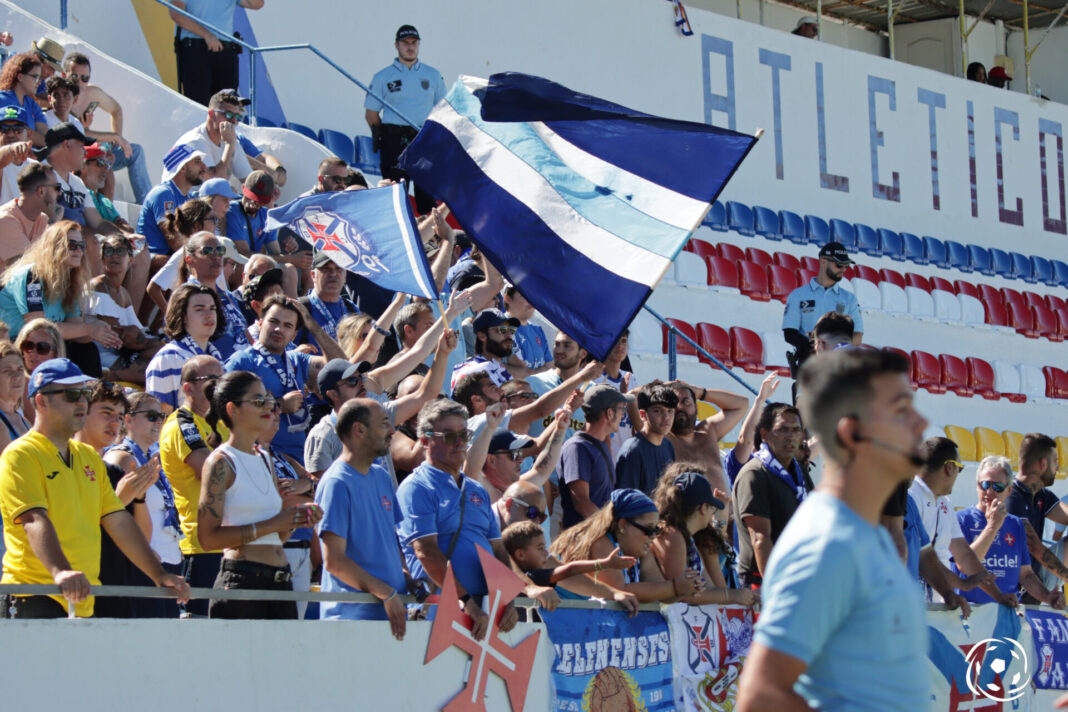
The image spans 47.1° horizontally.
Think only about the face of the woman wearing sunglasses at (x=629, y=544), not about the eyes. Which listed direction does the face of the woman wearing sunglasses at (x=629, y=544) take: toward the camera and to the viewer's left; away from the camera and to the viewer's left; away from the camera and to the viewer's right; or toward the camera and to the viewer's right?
toward the camera and to the viewer's right

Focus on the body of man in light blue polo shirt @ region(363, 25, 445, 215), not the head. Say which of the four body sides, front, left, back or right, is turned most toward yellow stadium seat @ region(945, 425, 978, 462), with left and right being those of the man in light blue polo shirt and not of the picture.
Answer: left

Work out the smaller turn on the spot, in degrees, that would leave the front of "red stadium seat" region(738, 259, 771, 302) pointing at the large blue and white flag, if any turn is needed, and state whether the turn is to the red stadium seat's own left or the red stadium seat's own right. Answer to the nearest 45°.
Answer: approximately 45° to the red stadium seat's own right

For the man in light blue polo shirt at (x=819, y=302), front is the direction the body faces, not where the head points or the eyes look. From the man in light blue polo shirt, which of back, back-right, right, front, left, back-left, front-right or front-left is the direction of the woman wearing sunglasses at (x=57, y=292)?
right

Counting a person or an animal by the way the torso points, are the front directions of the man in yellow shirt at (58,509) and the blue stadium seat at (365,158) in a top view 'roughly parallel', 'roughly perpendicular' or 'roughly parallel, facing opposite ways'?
roughly parallel

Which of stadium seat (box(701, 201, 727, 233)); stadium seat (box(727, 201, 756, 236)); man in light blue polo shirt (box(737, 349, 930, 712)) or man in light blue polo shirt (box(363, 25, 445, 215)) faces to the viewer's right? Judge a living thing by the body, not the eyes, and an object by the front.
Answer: man in light blue polo shirt (box(737, 349, 930, 712))

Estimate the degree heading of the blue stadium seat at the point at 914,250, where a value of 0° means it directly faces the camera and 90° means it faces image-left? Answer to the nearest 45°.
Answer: approximately 315°

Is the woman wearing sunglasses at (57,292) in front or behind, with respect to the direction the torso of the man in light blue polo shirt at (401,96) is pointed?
in front

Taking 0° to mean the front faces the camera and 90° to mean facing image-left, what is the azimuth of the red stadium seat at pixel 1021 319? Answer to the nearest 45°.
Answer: approximately 315°

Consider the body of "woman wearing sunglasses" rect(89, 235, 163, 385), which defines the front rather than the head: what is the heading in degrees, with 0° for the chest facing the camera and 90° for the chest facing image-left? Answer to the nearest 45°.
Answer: approximately 315°

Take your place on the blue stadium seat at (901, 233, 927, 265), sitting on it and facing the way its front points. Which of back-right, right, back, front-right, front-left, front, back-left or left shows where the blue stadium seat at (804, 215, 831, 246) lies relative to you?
right

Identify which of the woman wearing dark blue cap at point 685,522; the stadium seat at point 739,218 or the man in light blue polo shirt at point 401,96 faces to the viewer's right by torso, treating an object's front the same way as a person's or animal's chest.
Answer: the woman wearing dark blue cap

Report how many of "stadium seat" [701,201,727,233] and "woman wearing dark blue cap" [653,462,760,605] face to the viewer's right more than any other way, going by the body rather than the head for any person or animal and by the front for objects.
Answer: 1

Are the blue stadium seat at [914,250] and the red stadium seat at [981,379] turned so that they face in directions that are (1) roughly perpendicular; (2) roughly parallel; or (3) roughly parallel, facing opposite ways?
roughly parallel

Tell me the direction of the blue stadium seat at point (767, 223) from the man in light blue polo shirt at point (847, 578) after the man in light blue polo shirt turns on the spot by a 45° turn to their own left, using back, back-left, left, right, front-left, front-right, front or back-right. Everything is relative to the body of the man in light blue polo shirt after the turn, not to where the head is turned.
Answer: front-left

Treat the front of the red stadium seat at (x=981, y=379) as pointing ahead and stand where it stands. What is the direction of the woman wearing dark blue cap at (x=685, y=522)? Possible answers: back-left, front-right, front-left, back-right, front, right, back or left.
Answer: front-right

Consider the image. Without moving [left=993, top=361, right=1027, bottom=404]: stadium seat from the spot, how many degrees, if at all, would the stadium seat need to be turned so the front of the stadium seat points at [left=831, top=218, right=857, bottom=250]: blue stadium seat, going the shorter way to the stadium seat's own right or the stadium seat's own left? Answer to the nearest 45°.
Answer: approximately 135° to the stadium seat's own right

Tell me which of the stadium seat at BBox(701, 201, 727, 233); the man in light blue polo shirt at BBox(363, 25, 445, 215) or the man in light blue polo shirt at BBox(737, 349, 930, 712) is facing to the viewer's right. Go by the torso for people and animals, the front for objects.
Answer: the man in light blue polo shirt at BBox(737, 349, 930, 712)

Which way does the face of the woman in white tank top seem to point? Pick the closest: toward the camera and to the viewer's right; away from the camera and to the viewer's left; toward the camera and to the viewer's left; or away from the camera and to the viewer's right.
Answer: toward the camera and to the viewer's right
